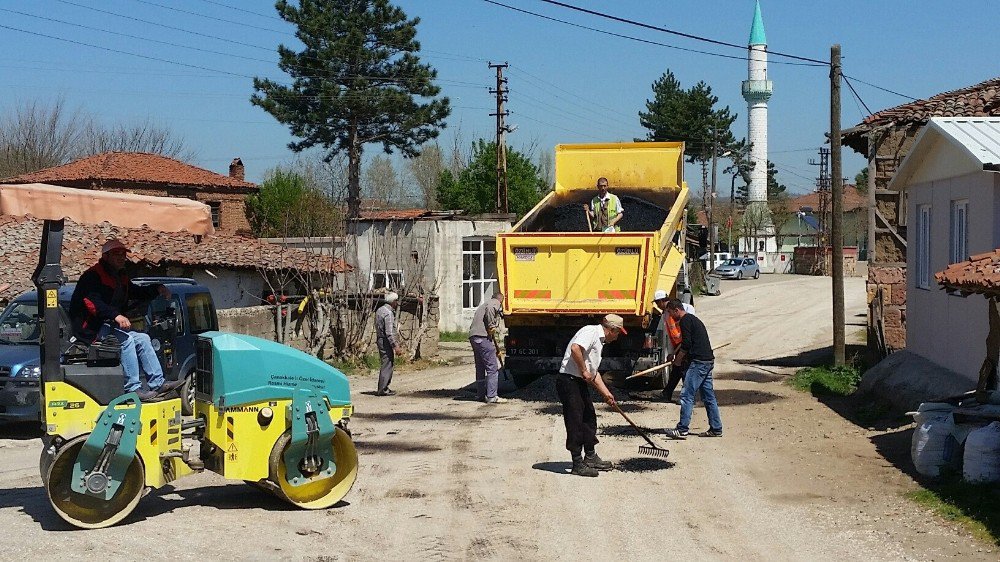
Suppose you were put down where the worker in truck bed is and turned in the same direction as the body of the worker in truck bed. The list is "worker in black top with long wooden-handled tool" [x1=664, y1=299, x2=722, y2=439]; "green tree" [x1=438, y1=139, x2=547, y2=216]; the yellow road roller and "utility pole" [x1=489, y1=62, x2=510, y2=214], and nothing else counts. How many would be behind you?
2

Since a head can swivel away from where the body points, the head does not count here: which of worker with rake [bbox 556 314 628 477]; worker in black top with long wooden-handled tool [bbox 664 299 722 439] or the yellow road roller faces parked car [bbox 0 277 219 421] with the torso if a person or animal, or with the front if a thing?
worker in black top with long wooden-handled tool [bbox 664 299 722 439]

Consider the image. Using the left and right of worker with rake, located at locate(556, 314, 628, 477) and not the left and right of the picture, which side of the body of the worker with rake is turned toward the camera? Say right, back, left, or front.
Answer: right

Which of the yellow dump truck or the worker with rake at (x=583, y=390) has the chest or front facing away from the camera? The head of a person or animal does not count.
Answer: the yellow dump truck

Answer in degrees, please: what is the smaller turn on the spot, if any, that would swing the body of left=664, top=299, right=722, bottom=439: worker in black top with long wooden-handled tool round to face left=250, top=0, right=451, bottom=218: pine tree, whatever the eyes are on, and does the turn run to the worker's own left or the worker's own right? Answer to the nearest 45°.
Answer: approximately 45° to the worker's own right

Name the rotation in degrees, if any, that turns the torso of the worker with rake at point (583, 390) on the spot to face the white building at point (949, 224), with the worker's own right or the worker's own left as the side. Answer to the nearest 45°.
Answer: approximately 45° to the worker's own left

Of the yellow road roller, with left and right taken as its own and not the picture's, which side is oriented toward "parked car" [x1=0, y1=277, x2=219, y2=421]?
left

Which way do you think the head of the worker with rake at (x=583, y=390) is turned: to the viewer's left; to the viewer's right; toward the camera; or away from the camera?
to the viewer's right

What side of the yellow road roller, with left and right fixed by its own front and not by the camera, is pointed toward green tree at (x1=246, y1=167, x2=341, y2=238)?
left

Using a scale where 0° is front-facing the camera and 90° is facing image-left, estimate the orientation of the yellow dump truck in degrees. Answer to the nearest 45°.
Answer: approximately 180°

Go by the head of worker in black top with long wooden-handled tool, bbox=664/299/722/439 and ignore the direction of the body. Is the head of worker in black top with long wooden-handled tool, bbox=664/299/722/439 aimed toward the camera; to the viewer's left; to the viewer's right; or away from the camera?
to the viewer's left

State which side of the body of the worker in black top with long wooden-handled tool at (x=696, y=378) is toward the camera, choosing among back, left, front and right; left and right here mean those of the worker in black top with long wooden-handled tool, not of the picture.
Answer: left

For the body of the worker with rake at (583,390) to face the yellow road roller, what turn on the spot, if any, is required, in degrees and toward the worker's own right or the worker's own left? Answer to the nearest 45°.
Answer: approximately 135° to the worker's own right
